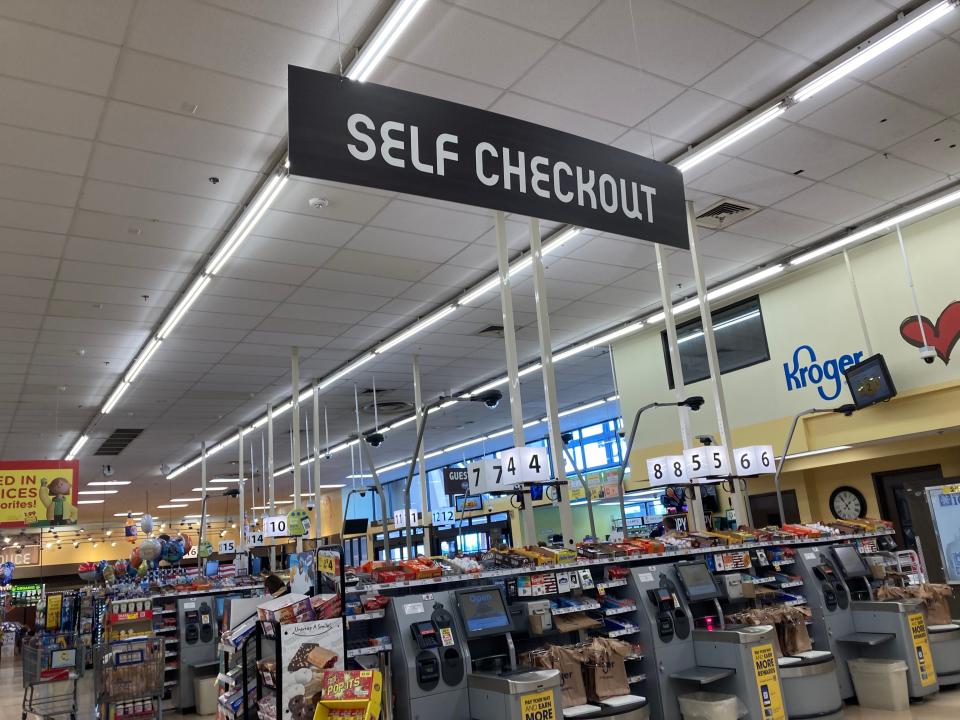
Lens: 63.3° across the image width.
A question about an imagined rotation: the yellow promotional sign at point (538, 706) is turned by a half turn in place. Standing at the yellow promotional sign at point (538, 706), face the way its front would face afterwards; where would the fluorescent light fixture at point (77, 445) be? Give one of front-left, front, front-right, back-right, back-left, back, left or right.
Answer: front-left

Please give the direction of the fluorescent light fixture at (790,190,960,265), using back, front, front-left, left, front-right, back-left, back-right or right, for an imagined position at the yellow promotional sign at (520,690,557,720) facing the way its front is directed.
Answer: back-left

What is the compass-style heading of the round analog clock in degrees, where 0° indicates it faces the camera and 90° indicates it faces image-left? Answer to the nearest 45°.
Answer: approximately 45°

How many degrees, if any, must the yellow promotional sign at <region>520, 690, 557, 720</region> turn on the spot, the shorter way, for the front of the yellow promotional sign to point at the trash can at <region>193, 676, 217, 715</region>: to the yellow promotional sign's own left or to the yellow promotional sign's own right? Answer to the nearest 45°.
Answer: approximately 135° to the yellow promotional sign's own right

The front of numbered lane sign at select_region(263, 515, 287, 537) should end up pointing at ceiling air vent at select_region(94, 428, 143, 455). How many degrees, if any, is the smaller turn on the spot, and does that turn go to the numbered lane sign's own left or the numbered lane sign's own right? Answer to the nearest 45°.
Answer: approximately 135° to the numbered lane sign's own right

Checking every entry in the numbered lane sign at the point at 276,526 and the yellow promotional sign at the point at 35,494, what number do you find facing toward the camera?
2

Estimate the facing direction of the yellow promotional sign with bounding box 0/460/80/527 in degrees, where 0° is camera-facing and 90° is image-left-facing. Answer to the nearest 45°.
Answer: approximately 0°

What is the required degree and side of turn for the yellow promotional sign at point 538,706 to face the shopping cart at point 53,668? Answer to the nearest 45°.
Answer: approximately 135° to its right

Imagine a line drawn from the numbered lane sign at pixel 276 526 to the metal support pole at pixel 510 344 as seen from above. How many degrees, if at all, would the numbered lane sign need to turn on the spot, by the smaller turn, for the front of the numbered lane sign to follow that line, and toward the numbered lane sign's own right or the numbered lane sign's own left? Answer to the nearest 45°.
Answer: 0° — it already faces it

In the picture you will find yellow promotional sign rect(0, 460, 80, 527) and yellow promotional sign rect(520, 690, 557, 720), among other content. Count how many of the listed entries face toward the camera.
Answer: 2

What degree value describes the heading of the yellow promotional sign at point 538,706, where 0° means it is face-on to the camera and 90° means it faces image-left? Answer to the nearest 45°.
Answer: approximately 0°
